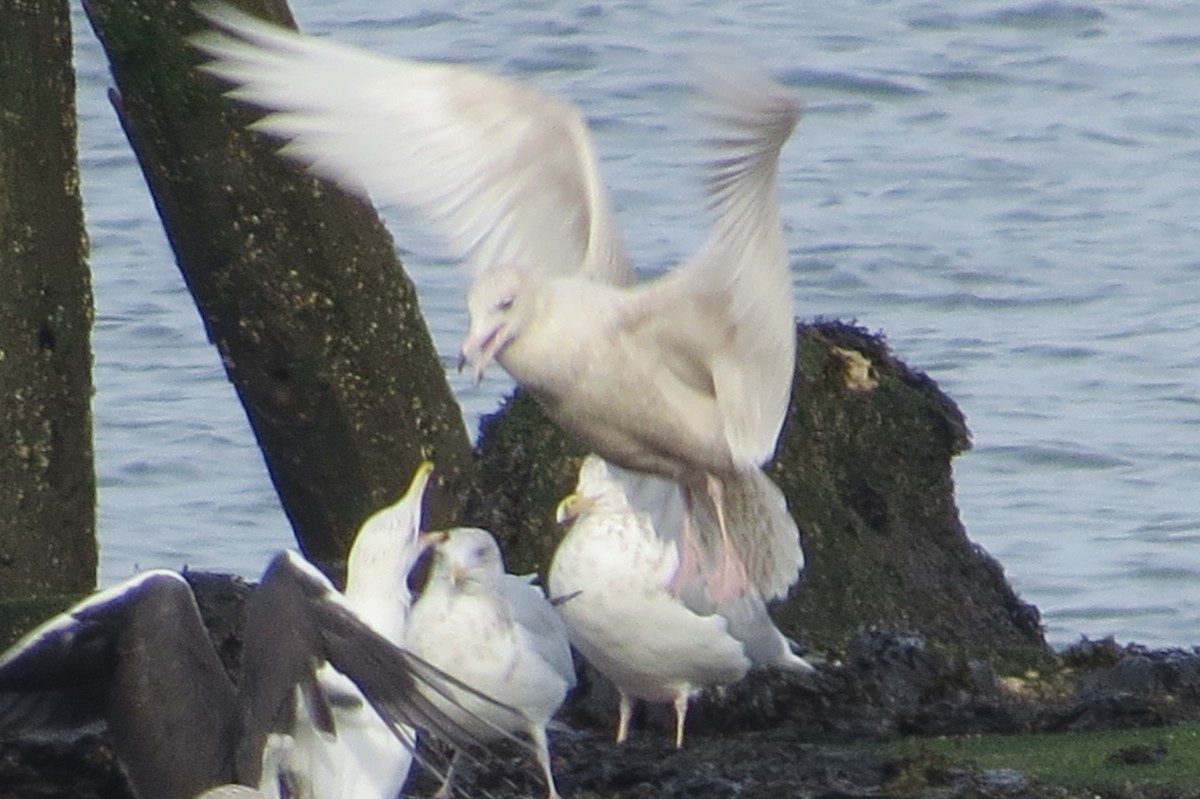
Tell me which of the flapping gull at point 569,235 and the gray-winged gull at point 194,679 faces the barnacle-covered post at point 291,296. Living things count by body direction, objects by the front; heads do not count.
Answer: the gray-winged gull

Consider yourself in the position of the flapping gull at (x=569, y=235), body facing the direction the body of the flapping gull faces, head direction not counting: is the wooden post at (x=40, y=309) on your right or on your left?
on your right

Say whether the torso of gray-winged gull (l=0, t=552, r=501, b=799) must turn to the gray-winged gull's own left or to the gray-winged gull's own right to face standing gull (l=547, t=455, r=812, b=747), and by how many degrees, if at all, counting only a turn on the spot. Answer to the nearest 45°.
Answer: approximately 45° to the gray-winged gull's own right

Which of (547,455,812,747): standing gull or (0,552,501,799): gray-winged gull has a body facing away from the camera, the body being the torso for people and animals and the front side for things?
the gray-winged gull

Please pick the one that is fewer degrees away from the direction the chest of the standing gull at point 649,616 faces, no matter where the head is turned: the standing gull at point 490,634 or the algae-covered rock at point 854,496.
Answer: the standing gull

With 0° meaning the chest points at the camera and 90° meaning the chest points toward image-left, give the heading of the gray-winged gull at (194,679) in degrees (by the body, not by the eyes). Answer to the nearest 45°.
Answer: approximately 180°

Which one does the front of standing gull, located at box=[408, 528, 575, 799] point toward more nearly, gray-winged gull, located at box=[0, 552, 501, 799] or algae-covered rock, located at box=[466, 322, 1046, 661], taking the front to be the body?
the gray-winged gull

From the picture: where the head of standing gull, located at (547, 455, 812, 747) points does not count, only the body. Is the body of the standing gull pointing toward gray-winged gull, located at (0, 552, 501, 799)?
yes

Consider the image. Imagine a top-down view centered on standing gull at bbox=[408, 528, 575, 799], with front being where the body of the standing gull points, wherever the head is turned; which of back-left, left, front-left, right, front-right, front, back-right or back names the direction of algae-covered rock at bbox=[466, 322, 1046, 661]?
back
